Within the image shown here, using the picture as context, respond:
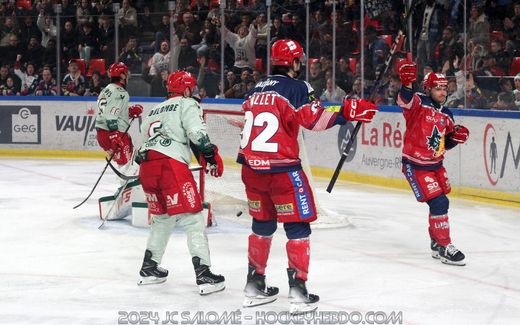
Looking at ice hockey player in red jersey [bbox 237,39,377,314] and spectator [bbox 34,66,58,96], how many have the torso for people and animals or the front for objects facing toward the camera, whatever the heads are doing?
1

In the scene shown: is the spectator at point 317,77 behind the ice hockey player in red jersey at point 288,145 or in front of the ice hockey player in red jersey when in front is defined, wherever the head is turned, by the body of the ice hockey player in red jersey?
in front

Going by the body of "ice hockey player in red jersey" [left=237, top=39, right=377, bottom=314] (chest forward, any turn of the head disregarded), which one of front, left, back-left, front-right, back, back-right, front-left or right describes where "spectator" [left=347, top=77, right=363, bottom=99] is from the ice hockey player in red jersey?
front-left

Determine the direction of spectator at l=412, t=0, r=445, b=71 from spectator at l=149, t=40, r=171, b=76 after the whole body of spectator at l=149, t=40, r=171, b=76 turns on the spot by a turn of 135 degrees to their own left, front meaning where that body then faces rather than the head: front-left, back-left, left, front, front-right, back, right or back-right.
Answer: right

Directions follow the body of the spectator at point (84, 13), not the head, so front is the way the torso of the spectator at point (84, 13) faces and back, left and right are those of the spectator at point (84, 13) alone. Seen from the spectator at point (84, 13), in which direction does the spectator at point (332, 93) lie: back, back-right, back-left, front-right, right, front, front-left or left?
front-left

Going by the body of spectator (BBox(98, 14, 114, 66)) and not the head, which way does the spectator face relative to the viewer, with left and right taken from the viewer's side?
facing the viewer

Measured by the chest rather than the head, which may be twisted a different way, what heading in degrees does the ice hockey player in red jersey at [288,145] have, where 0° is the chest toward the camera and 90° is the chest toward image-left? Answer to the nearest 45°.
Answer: approximately 225°

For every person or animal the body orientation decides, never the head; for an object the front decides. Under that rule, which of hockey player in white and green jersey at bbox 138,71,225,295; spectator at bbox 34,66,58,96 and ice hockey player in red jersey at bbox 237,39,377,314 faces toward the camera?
the spectator

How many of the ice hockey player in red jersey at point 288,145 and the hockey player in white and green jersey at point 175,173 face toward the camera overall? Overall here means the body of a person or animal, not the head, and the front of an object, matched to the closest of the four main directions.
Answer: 0

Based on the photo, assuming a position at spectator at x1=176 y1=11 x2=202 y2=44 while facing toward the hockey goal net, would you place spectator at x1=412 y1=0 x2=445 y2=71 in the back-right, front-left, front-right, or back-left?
front-left

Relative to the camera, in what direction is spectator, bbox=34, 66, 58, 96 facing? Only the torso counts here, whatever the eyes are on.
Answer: toward the camera

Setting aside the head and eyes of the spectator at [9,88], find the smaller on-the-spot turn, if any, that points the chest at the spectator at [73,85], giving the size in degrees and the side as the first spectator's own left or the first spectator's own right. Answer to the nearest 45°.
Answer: approximately 90° to the first spectator's own left
